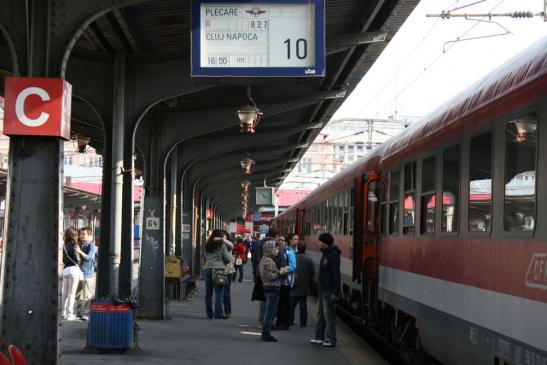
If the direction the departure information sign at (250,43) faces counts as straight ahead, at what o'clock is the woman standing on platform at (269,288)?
The woman standing on platform is roughly at 6 o'clock from the departure information sign.

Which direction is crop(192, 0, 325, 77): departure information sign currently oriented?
toward the camera

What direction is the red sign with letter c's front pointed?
toward the camera

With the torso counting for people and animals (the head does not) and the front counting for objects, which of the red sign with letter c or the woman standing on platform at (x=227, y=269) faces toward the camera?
the red sign with letter c

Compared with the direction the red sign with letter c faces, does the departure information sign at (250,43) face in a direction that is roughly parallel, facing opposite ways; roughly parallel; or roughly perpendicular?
roughly parallel

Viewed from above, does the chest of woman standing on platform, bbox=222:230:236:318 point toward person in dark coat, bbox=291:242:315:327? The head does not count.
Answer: no

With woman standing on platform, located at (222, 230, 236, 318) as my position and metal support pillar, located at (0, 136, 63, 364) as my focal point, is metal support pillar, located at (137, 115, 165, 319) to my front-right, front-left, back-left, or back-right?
front-right

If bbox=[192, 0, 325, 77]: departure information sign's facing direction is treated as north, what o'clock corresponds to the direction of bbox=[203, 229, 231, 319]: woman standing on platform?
The woman standing on platform is roughly at 6 o'clock from the departure information sign.
